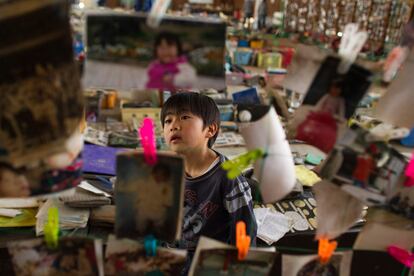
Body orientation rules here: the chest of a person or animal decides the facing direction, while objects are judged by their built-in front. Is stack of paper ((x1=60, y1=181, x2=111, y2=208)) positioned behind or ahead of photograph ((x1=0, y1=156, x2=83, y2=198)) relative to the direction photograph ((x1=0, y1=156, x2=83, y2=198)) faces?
behind

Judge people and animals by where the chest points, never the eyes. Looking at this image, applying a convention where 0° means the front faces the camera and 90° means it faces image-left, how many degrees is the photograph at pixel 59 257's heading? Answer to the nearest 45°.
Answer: approximately 0°

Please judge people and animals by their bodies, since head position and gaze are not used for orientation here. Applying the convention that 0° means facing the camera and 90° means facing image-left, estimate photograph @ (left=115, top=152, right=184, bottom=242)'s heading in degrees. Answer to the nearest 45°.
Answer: approximately 0°
